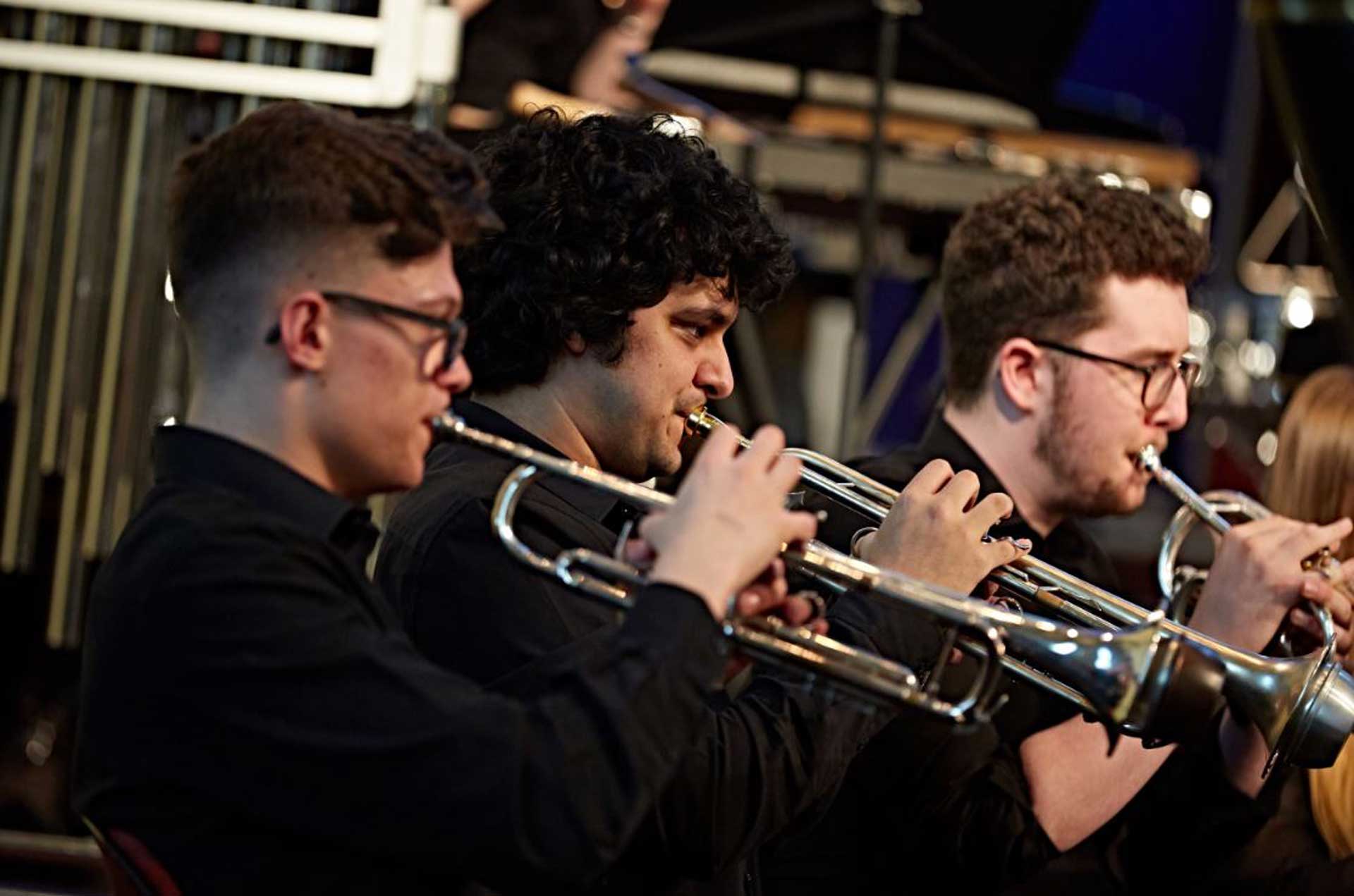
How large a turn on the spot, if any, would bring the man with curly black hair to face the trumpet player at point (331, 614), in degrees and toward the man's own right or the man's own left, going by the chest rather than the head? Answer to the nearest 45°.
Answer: approximately 90° to the man's own right

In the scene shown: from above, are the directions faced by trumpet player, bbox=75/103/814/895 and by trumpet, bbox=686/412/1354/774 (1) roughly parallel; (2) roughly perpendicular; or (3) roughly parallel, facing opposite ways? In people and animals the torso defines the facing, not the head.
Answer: roughly parallel

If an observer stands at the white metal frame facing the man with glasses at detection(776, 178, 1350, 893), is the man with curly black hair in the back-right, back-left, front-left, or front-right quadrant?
front-right

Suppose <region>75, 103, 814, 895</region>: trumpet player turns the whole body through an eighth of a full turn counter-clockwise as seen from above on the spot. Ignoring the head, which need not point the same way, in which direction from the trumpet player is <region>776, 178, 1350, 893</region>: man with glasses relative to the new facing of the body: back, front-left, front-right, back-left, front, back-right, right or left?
front

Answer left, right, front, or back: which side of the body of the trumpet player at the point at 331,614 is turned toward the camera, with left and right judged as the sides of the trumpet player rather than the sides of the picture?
right

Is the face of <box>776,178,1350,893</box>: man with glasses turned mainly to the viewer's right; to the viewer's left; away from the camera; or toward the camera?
to the viewer's right

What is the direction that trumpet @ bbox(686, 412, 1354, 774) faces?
to the viewer's right

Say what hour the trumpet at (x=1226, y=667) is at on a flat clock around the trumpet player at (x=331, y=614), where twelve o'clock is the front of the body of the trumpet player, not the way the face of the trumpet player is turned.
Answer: The trumpet is roughly at 11 o'clock from the trumpet player.

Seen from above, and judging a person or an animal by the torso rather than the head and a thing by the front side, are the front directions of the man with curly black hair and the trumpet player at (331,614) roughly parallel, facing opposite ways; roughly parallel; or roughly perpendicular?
roughly parallel

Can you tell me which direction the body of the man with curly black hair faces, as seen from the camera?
to the viewer's right

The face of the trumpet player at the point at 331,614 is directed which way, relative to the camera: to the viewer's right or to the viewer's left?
to the viewer's right

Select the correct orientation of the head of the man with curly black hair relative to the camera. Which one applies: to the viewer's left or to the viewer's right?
to the viewer's right

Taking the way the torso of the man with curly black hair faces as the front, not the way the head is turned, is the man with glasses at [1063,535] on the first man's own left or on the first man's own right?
on the first man's own left

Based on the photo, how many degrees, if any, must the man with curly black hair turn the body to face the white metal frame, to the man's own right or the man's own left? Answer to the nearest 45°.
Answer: approximately 135° to the man's own left

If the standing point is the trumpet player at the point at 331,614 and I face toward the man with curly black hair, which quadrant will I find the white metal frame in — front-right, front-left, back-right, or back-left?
front-left

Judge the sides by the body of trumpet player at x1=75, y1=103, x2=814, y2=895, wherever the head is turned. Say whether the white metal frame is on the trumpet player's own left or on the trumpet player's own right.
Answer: on the trumpet player's own left
